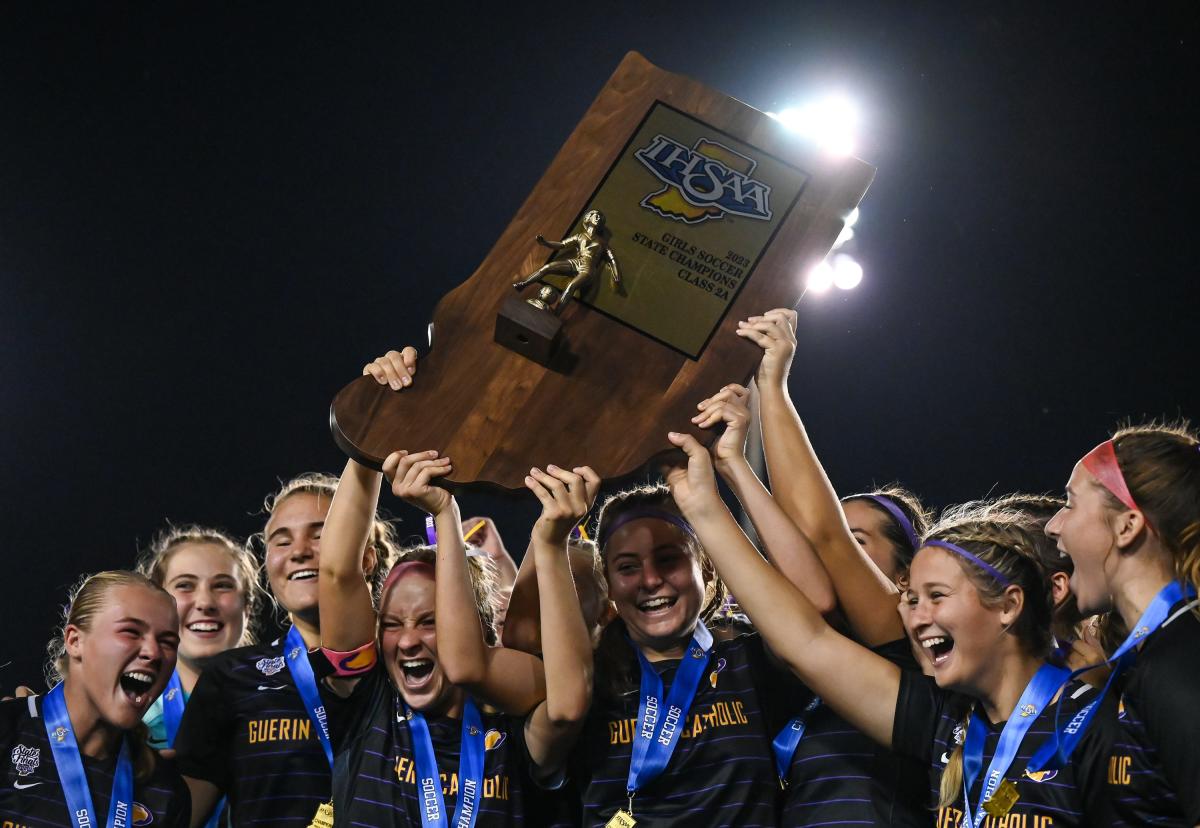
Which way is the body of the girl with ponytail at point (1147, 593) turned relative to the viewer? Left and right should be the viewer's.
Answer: facing to the left of the viewer

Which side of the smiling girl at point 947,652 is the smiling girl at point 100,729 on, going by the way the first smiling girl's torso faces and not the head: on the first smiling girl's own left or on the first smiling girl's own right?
on the first smiling girl's own right

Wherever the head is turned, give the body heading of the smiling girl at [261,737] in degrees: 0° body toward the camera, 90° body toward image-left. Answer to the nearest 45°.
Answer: approximately 0°

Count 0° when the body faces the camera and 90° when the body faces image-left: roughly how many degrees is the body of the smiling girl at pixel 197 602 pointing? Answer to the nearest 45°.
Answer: approximately 0°

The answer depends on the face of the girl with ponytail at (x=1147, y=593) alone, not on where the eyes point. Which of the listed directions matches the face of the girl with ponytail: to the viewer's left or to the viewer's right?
to the viewer's left
